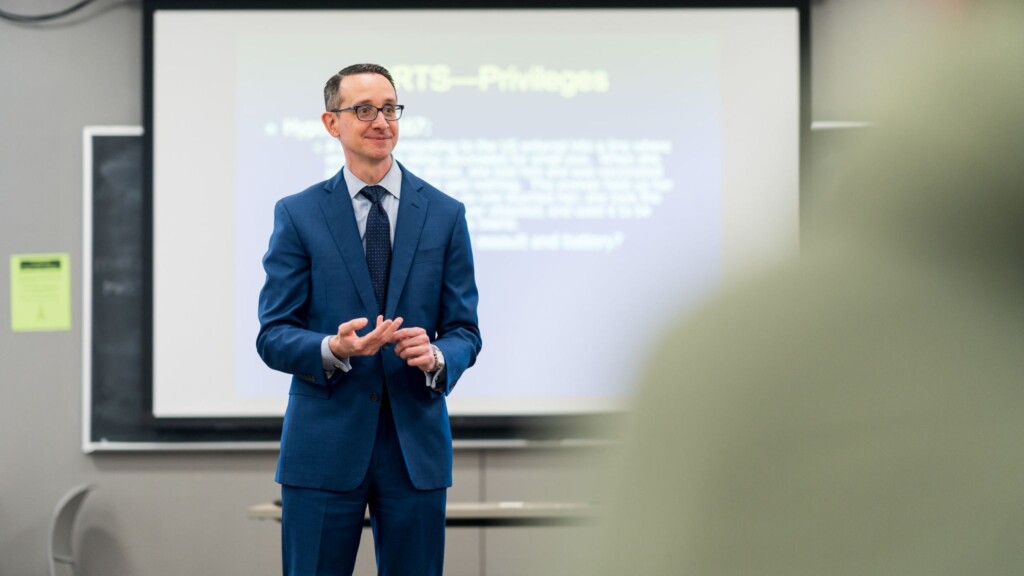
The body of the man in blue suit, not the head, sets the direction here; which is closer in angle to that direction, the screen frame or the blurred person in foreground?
the blurred person in foreground

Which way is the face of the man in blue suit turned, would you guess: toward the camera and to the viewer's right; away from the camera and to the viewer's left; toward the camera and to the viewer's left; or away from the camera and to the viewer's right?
toward the camera and to the viewer's right

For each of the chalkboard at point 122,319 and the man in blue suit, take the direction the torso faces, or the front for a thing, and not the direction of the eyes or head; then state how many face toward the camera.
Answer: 2

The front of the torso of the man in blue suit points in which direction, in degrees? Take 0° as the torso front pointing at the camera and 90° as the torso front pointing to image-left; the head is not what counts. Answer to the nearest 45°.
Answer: approximately 0°

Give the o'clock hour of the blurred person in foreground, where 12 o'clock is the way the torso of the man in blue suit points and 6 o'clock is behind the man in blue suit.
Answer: The blurred person in foreground is roughly at 12 o'clock from the man in blue suit.
